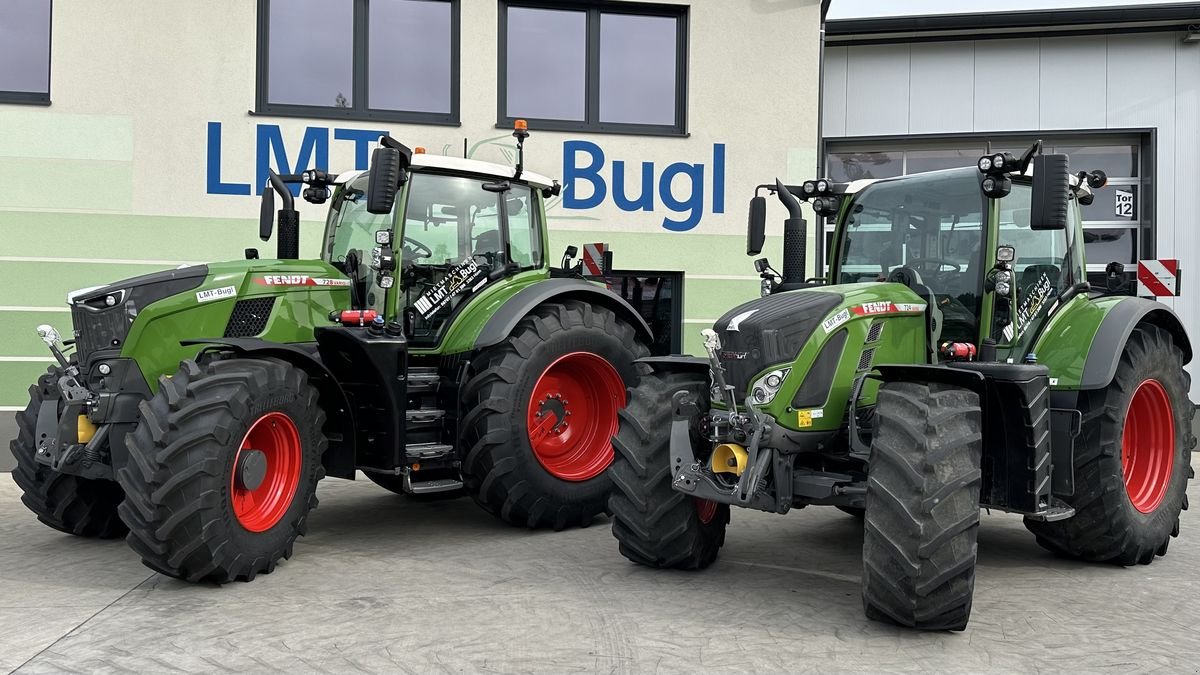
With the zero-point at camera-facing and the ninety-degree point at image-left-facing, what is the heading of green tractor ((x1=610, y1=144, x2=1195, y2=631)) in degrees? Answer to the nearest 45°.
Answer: approximately 45°

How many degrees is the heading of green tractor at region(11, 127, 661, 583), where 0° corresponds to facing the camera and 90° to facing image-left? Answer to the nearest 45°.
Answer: approximately 45°

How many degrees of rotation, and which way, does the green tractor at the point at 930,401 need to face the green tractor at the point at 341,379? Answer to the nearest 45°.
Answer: approximately 45° to its right
